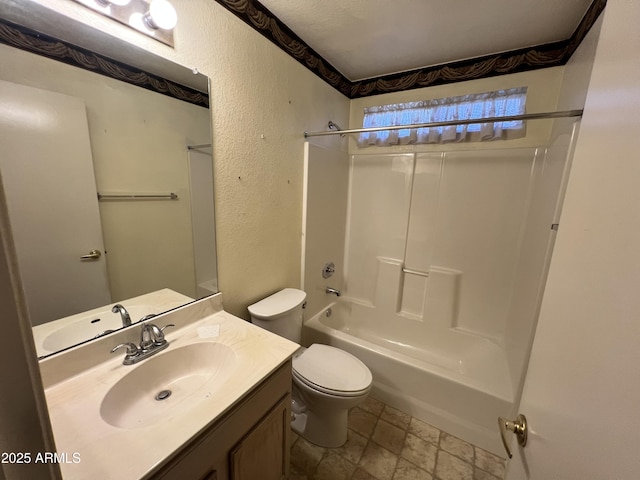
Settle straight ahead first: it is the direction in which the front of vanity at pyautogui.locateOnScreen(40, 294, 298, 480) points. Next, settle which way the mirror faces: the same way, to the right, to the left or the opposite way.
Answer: the same way

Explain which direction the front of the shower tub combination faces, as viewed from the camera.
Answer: facing the viewer and to the left of the viewer

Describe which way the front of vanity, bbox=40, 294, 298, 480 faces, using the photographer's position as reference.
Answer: facing the viewer and to the right of the viewer

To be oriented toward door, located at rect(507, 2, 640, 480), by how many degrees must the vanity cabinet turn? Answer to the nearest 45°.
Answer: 0° — it already faces it

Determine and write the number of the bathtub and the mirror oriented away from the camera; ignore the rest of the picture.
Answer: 0

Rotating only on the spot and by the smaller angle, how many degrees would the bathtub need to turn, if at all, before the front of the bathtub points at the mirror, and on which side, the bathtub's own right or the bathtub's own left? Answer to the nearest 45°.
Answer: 0° — it already faces it

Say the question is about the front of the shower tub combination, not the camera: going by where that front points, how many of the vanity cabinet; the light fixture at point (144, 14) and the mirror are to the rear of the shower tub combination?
0

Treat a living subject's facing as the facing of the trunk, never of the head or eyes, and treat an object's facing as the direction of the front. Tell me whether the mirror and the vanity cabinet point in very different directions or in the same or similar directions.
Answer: same or similar directions

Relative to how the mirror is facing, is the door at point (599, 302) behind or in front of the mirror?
in front

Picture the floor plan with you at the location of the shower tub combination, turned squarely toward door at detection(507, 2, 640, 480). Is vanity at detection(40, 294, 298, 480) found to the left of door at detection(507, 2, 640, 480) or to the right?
right
